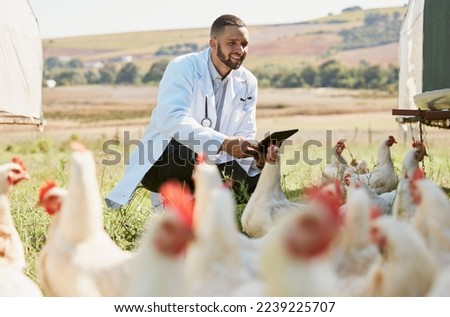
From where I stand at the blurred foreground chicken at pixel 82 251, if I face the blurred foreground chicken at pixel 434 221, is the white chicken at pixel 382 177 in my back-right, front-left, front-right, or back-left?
front-left

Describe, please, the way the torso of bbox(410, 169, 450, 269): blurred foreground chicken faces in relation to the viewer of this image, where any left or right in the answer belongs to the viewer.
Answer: facing to the left of the viewer

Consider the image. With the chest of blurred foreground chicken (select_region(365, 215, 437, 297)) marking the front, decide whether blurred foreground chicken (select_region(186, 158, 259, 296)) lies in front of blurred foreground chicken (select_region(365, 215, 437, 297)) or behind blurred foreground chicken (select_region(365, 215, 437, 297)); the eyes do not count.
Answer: in front

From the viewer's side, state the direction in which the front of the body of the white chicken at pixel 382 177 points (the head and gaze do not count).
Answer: to the viewer's right

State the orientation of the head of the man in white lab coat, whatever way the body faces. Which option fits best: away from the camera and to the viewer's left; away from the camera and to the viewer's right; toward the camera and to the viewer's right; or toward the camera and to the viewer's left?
toward the camera and to the viewer's right

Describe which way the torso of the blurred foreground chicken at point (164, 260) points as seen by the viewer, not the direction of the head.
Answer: to the viewer's right

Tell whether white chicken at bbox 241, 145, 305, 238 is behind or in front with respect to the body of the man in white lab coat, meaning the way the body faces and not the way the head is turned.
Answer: in front

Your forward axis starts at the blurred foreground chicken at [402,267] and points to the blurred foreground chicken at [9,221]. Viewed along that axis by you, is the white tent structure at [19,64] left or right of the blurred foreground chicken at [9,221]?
right

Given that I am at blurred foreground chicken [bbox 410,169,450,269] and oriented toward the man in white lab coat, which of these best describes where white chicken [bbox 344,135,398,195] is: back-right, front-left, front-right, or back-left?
front-right

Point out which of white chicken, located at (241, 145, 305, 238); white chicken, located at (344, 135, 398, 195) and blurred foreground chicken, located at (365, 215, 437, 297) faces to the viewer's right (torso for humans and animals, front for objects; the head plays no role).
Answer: white chicken, located at (344, 135, 398, 195)

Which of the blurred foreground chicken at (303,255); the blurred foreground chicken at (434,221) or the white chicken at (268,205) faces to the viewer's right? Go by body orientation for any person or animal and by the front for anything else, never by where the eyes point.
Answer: the blurred foreground chicken at (303,255)

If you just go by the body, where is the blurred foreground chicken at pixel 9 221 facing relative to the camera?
to the viewer's right

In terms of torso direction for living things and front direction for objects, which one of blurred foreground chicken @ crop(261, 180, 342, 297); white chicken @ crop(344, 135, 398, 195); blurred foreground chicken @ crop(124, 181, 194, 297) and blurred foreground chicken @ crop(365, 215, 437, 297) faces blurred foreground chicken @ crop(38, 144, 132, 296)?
blurred foreground chicken @ crop(365, 215, 437, 297)
